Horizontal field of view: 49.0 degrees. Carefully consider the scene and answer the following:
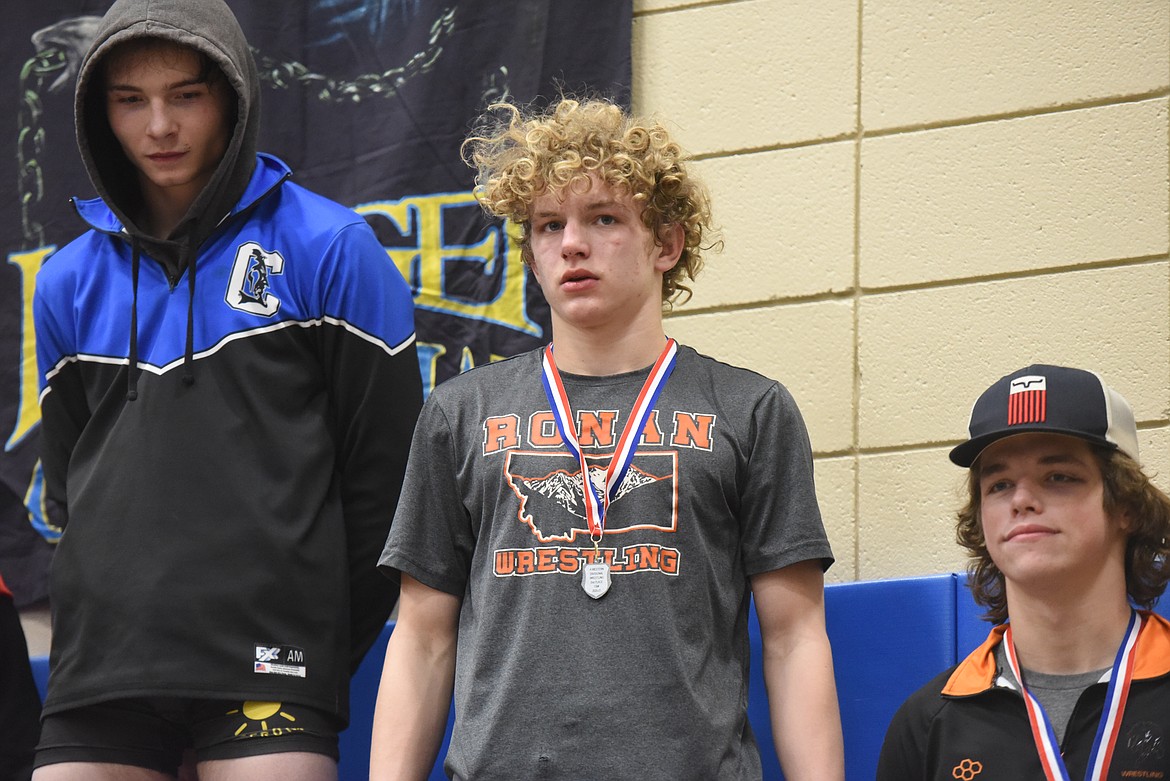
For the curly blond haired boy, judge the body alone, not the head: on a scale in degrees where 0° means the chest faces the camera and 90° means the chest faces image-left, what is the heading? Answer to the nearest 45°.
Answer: approximately 0°

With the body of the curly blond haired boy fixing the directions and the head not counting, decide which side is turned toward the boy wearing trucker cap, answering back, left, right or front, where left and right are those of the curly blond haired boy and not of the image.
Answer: left
